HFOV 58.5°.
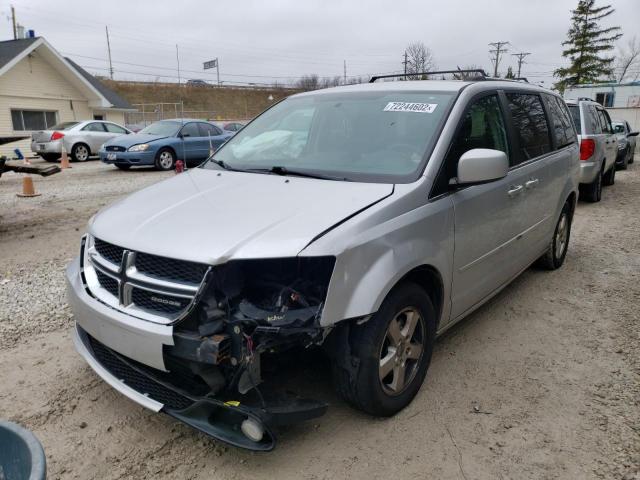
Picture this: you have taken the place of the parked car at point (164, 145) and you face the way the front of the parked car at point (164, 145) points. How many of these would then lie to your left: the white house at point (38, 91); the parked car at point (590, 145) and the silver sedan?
1

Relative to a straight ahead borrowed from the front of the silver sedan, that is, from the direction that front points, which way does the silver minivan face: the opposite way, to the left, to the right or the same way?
the opposite way

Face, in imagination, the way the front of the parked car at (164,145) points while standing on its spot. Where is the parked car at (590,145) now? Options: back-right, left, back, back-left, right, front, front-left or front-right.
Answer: left

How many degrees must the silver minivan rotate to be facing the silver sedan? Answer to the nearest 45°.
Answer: approximately 90° to its right

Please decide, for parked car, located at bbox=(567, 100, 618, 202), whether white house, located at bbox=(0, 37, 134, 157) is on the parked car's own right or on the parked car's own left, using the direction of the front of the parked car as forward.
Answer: on the parked car's own left

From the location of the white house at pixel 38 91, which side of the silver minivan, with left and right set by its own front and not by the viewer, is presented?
right

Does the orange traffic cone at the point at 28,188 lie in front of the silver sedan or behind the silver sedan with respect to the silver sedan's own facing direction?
behind

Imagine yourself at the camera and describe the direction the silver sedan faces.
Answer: facing away from the viewer and to the right of the viewer

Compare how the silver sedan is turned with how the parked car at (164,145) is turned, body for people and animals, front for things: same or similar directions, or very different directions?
very different directions

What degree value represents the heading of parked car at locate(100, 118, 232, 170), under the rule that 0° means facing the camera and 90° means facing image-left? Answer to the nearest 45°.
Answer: approximately 45°

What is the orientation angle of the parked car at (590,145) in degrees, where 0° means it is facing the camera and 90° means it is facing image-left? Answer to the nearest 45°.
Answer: approximately 225°

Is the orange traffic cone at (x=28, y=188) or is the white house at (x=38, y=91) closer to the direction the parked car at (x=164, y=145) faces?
the orange traffic cone

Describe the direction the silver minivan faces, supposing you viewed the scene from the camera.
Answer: facing the viewer and to the left of the viewer

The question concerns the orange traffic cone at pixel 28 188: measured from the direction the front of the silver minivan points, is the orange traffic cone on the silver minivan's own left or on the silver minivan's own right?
on the silver minivan's own right

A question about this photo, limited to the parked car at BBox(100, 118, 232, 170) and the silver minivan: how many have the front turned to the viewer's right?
0

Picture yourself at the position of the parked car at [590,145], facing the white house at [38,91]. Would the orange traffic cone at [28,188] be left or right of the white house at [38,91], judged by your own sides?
left
